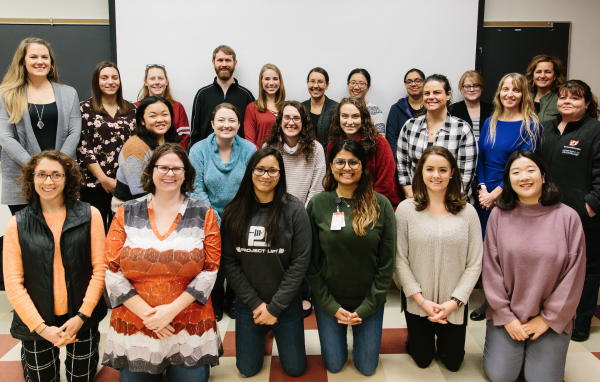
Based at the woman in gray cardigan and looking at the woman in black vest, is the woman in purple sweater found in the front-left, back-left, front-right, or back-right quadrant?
front-left

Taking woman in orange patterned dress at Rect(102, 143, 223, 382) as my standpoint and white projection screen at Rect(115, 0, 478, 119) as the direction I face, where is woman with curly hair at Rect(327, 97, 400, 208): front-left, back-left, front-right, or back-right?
front-right

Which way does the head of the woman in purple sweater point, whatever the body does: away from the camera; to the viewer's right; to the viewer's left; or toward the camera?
toward the camera

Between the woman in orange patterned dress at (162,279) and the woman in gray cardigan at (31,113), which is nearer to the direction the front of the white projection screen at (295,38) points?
the woman in orange patterned dress

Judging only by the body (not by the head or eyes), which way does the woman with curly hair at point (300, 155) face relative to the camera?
toward the camera

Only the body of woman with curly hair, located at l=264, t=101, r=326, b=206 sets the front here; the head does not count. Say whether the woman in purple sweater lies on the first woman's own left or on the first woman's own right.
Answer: on the first woman's own left

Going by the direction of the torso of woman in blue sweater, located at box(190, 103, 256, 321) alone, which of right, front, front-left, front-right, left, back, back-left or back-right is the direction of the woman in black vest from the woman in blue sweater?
front-right

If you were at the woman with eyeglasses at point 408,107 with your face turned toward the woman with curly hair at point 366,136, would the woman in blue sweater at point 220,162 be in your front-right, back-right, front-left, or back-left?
front-right

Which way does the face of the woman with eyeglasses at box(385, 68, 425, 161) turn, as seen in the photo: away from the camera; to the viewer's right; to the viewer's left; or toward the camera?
toward the camera

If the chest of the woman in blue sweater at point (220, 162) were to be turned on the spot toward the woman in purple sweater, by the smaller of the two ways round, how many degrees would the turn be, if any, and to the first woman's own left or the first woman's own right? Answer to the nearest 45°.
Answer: approximately 45° to the first woman's own left

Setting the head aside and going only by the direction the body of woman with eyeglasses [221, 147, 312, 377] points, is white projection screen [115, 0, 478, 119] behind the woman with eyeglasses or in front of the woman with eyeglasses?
behind

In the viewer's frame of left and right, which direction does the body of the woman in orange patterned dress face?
facing the viewer
